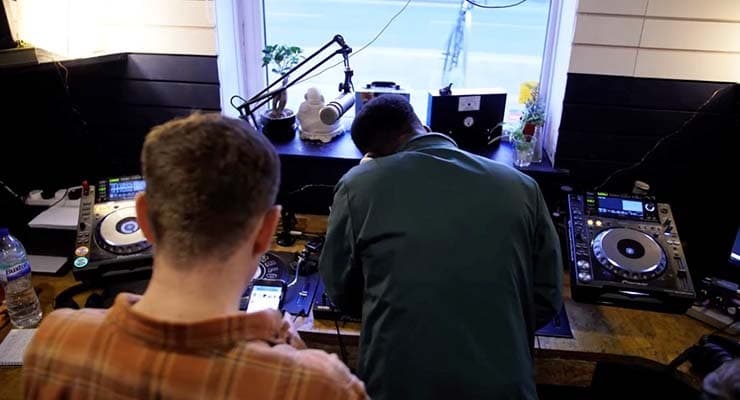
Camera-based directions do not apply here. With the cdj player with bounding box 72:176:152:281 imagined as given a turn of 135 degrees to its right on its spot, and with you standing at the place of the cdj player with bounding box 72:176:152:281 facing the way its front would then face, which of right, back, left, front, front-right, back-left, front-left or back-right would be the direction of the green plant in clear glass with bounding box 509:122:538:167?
back-right

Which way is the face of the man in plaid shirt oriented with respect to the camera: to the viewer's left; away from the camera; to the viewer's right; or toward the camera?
away from the camera

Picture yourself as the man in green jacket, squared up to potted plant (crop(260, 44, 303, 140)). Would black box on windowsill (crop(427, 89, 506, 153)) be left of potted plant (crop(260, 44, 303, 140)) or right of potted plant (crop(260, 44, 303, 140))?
right

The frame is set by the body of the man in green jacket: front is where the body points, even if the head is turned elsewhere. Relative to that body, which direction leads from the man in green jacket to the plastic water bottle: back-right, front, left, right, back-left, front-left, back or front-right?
left

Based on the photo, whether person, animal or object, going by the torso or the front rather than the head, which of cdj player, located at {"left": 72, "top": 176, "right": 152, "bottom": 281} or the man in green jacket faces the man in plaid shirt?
the cdj player

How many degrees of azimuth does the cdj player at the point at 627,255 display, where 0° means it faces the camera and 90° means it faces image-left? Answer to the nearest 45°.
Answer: approximately 0°

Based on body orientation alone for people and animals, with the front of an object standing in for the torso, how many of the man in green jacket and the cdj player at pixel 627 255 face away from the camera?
1

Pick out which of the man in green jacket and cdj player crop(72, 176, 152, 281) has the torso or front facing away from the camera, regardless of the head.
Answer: the man in green jacket

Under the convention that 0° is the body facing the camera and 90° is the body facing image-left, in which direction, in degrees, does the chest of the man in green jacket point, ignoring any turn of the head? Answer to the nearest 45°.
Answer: approximately 180°

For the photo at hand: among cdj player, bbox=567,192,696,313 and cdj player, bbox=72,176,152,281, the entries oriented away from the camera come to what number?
0

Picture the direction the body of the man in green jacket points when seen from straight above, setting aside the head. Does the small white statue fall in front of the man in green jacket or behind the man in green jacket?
in front

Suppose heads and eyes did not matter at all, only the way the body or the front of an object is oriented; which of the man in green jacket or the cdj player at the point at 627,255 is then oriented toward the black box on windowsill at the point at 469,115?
the man in green jacket

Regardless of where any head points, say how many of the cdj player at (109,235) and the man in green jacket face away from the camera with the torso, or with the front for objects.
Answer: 1

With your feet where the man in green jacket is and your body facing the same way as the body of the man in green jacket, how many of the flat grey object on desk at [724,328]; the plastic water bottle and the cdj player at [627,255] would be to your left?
1
